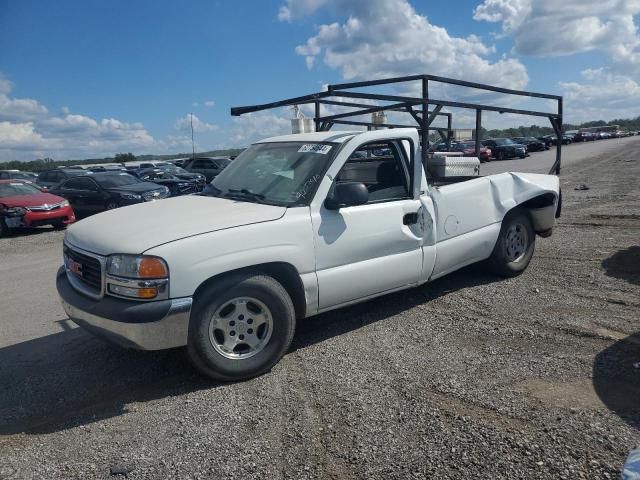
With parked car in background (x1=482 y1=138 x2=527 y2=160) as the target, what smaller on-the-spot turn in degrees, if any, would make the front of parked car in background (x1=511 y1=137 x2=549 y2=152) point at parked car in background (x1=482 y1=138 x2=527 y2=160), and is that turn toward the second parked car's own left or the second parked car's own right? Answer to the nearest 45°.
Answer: approximately 45° to the second parked car's own right

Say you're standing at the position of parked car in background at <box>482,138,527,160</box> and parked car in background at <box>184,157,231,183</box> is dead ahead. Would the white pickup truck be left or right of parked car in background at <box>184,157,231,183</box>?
left

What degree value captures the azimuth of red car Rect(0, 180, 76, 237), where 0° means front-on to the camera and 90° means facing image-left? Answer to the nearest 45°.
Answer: approximately 315°

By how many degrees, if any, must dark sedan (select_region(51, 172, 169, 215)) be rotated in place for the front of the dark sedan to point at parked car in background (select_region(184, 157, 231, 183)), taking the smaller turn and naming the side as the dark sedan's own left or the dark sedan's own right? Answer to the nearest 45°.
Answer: approximately 90° to the dark sedan's own left

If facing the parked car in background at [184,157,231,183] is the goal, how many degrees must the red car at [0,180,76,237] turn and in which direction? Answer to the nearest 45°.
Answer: approximately 90° to its left

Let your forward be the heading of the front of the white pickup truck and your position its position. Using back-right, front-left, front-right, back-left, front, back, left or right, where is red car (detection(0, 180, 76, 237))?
right

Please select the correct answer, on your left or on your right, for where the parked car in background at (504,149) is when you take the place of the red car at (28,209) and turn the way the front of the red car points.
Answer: on your left

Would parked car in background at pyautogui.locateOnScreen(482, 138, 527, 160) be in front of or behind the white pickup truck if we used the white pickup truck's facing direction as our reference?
behind

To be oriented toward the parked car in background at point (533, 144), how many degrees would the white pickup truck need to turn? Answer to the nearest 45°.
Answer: approximately 180°
